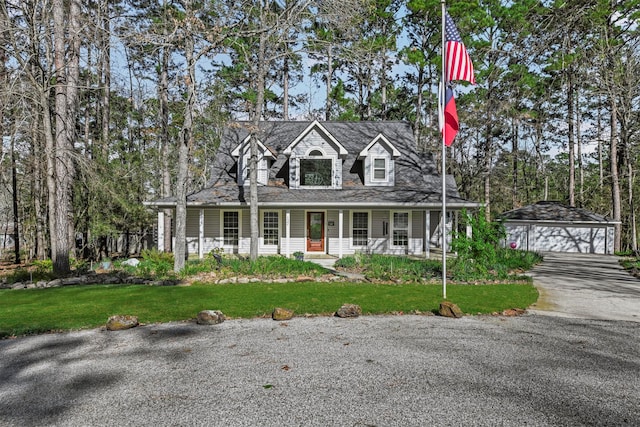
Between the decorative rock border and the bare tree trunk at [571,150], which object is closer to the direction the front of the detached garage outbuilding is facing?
the decorative rock border

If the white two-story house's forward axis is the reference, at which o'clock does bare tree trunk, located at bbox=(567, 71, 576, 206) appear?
The bare tree trunk is roughly at 8 o'clock from the white two-story house.

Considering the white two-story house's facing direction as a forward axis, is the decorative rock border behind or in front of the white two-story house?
in front

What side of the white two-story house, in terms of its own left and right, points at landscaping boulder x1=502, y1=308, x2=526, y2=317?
front

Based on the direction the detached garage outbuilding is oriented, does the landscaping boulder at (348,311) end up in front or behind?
in front

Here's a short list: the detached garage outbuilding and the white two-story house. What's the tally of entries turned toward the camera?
2

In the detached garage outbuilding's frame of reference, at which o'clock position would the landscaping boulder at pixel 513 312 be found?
The landscaping boulder is roughly at 12 o'clock from the detached garage outbuilding.

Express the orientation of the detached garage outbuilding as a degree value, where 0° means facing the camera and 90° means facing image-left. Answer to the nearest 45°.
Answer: approximately 0°

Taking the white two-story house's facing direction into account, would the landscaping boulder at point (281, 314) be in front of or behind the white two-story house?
in front

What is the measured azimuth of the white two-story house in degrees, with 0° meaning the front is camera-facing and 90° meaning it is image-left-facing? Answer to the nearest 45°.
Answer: approximately 0°
